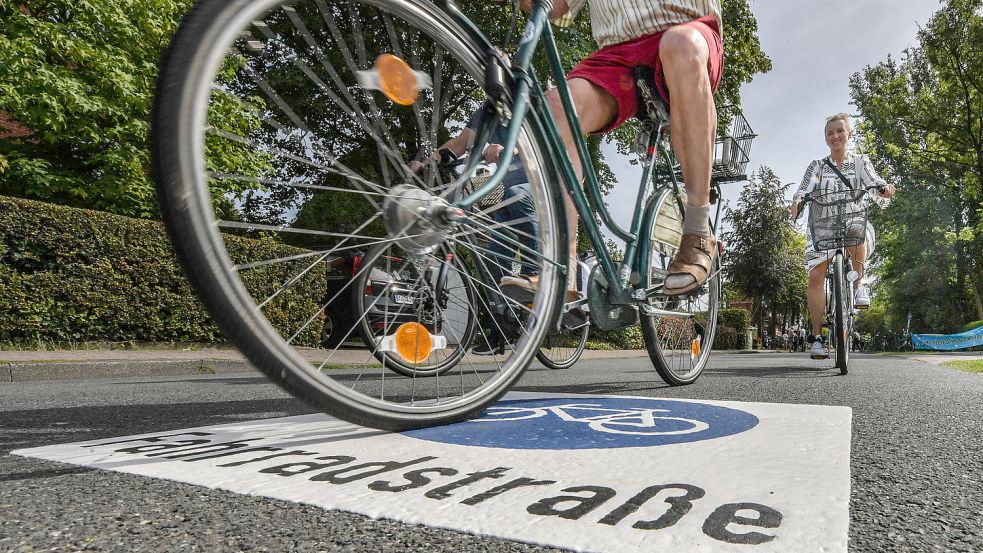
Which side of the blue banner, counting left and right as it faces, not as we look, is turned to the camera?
front

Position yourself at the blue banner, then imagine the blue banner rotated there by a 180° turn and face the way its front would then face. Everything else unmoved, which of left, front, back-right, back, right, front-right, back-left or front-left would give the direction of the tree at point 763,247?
front-left

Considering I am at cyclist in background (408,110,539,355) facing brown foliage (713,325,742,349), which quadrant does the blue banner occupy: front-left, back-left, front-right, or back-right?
front-right

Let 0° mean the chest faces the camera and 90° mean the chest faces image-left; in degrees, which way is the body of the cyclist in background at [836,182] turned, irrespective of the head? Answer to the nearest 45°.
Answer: approximately 0°

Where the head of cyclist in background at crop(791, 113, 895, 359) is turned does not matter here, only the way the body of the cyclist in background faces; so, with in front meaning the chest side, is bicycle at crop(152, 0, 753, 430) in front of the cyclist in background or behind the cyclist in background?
in front

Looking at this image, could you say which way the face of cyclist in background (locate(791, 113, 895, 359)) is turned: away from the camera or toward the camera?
toward the camera

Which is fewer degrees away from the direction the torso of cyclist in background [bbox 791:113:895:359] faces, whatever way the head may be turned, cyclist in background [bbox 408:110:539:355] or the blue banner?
the cyclist in background

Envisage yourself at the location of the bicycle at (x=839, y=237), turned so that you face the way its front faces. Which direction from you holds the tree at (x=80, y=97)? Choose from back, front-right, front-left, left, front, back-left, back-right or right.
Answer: right

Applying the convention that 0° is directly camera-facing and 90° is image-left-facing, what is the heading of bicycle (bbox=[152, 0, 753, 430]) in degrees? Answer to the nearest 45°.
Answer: approximately 45°

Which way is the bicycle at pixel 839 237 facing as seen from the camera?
toward the camera

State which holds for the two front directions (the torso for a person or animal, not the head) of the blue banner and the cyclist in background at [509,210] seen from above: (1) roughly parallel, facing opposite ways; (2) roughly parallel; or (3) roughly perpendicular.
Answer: roughly parallel

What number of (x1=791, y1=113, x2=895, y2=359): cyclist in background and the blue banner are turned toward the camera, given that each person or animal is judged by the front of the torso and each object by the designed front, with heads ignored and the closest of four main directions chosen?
2

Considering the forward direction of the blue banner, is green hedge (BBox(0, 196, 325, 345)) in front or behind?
in front

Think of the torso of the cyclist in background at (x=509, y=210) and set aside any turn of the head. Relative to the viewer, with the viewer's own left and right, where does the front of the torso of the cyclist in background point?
facing the viewer and to the left of the viewer
